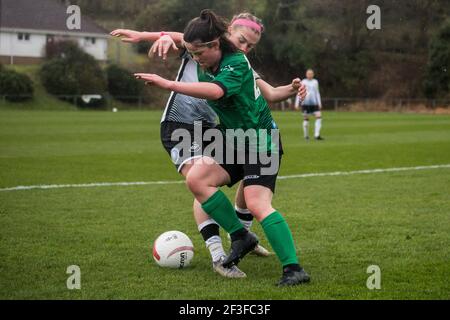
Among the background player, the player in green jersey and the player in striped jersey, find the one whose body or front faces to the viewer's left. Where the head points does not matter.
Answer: the player in green jersey

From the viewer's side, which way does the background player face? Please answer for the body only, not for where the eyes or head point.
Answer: toward the camera

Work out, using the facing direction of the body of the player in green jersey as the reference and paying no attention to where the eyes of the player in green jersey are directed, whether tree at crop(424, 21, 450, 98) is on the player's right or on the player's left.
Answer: on the player's right

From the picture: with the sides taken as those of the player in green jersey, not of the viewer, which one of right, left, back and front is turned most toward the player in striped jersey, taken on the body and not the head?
right

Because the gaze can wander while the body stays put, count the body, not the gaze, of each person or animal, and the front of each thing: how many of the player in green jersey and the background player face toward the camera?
1

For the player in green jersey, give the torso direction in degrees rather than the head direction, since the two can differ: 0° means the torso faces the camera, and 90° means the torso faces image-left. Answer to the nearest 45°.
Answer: approximately 90°

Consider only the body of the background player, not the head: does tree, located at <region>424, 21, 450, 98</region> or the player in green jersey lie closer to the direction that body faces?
the player in green jersey

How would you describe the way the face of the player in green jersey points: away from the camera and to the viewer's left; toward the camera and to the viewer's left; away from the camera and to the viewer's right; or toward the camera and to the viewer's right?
toward the camera and to the viewer's left

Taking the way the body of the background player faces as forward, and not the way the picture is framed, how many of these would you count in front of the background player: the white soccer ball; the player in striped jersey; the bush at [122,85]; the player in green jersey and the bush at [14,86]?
3

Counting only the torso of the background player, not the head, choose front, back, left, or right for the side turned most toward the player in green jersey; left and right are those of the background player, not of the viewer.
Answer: front

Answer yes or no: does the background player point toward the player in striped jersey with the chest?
yes
